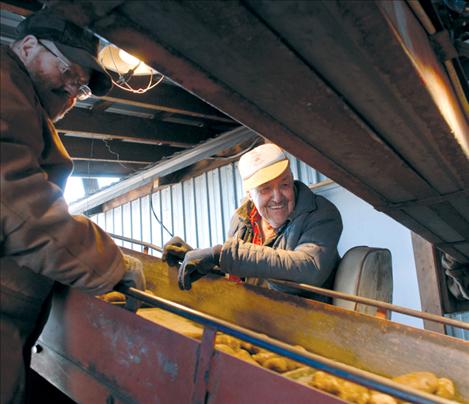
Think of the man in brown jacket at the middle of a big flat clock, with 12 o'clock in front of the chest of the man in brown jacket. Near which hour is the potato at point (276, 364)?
The potato is roughly at 12 o'clock from the man in brown jacket.

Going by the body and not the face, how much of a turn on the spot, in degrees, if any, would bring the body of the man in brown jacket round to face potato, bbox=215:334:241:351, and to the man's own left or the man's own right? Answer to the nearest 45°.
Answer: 0° — they already face it

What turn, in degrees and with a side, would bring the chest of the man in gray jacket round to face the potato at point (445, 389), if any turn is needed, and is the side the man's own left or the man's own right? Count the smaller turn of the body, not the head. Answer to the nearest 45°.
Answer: approximately 90° to the man's own left

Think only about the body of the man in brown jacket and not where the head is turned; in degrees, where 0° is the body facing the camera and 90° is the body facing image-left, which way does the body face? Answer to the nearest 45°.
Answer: approximately 270°

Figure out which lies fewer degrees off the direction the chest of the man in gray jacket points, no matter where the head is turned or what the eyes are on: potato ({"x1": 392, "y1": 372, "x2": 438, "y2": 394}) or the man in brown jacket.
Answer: the man in brown jacket

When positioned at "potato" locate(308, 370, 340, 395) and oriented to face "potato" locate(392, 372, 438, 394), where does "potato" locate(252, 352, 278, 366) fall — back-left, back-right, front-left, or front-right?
back-left

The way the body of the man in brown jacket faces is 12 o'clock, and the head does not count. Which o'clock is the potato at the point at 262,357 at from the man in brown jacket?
The potato is roughly at 12 o'clock from the man in brown jacket.

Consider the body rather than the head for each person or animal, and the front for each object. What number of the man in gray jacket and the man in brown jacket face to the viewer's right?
1
